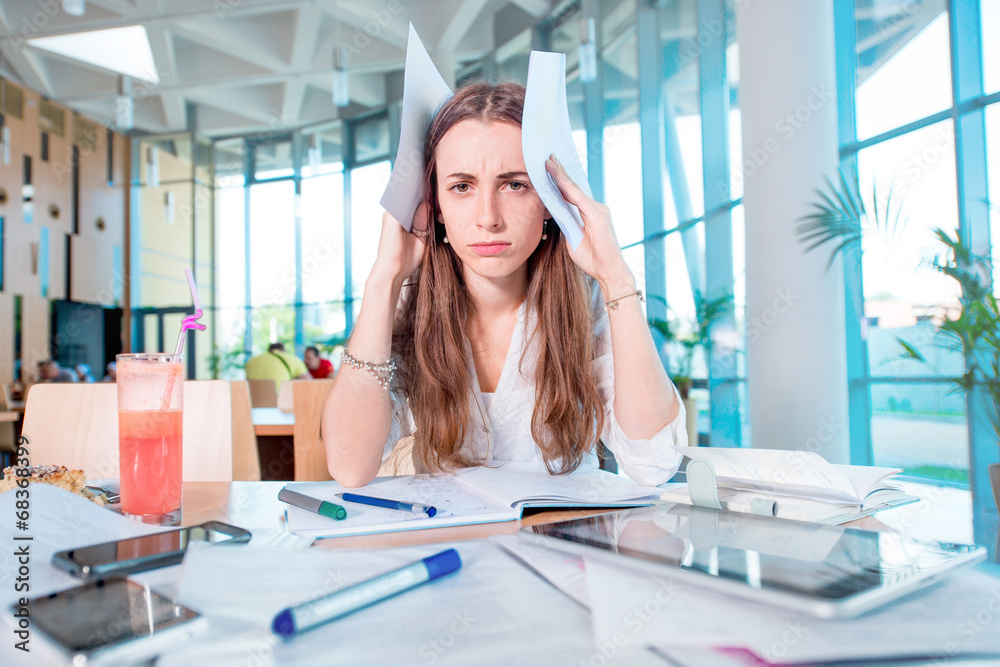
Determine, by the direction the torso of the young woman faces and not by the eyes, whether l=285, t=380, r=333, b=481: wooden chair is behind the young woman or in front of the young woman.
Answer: behind

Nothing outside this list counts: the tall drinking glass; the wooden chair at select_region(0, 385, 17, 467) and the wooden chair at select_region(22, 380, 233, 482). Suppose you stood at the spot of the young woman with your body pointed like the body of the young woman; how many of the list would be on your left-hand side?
0

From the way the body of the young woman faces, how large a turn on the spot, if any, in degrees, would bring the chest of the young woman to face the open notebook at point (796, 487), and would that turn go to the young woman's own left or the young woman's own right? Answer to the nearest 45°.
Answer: approximately 45° to the young woman's own left

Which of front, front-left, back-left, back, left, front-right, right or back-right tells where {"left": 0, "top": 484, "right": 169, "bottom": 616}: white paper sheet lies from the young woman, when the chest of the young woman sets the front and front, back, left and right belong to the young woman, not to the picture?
front-right

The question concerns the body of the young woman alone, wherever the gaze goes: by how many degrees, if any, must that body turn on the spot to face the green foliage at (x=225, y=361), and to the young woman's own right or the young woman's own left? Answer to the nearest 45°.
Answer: approximately 135° to the young woman's own right

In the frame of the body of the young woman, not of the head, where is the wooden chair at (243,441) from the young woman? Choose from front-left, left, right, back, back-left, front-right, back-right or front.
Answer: back-right

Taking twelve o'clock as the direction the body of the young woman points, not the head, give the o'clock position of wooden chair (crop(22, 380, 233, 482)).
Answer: The wooden chair is roughly at 3 o'clock from the young woman.

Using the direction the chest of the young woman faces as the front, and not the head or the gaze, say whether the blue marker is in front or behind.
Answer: in front

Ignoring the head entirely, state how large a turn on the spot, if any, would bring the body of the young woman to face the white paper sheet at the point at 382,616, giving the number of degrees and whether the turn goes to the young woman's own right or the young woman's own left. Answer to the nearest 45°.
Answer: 0° — they already face it

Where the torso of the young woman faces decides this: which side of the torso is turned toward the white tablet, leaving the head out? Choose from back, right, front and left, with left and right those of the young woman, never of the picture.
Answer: front

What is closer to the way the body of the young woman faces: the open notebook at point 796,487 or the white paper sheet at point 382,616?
the white paper sheet

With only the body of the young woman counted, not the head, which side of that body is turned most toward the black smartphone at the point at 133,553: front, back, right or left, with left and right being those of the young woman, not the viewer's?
front

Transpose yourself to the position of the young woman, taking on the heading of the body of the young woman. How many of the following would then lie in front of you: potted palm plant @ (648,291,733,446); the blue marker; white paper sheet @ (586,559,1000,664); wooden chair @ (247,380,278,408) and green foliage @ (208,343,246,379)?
2

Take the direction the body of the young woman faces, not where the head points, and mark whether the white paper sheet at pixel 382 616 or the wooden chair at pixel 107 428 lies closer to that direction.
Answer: the white paper sheet

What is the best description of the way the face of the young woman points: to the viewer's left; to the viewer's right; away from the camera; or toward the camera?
toward the camera

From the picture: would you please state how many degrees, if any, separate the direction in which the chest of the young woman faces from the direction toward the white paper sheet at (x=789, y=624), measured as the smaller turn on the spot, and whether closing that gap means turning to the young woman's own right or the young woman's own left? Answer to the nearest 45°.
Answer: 0° — they already face it

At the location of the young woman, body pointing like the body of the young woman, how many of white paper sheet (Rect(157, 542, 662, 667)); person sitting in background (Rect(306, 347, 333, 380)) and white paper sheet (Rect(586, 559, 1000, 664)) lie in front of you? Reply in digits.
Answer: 2

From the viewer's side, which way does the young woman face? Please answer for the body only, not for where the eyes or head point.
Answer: toward the camera
